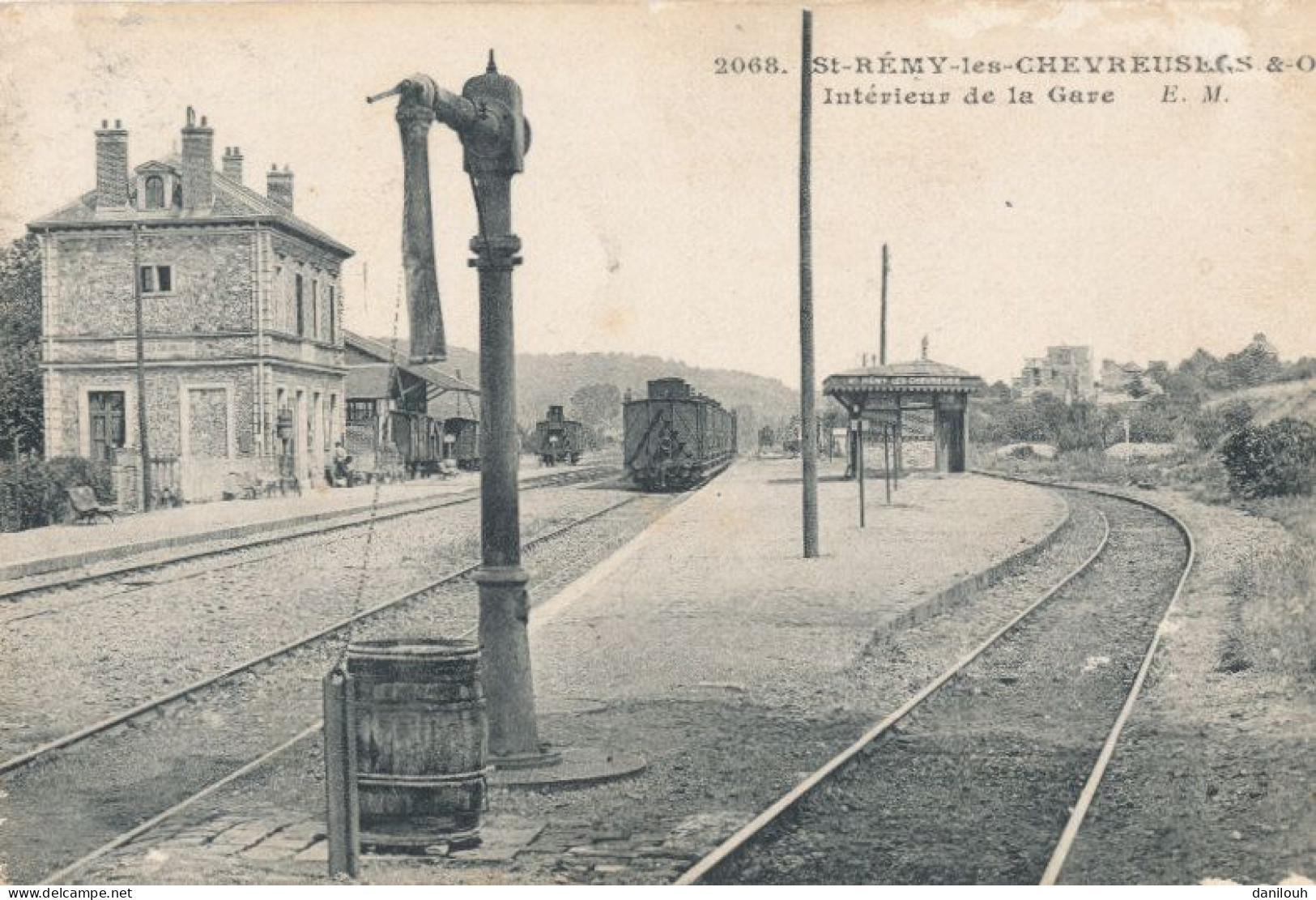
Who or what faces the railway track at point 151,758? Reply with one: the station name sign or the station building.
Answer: the station name sign

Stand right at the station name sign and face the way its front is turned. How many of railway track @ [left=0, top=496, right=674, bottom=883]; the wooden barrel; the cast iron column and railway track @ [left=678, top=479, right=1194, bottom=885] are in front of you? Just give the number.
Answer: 4

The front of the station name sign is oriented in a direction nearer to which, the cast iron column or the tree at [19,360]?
the cast iron column

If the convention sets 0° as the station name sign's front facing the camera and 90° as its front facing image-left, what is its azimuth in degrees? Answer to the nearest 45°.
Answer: approximately 0°

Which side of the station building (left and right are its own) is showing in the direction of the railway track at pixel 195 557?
right

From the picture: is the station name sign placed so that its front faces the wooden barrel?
yes

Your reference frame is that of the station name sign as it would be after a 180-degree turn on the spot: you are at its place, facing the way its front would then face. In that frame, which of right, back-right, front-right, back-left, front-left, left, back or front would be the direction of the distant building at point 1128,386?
front-right

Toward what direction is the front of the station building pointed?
to the viewer's right

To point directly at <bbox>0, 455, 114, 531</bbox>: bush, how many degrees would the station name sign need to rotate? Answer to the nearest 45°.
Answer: approximately 45° to its right

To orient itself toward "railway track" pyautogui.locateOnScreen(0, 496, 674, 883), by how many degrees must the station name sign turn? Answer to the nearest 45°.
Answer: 0° — it already faces it

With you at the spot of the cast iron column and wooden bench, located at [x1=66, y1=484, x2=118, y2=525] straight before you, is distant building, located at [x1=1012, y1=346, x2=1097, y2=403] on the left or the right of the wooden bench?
right

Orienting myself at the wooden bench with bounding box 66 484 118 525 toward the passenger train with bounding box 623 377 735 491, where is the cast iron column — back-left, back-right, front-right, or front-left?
back-right

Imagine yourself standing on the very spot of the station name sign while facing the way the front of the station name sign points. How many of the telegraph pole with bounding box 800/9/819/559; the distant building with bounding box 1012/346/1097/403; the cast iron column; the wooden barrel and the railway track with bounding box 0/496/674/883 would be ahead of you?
4

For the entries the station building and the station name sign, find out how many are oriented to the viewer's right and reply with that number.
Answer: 1
